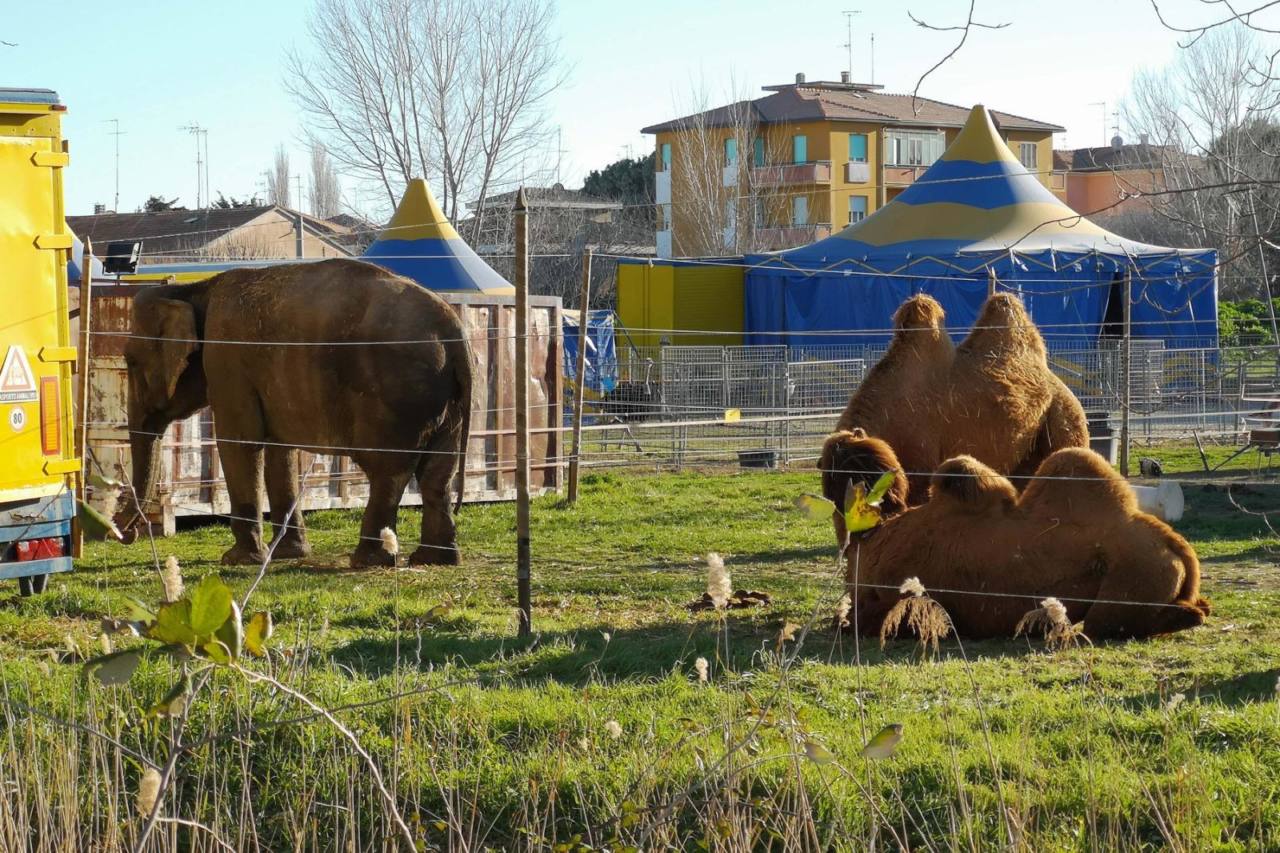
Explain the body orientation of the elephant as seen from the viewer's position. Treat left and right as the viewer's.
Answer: facing to the left of the viewer

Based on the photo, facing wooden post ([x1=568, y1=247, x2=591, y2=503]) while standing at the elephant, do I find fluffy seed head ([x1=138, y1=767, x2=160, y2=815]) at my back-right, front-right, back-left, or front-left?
back-right

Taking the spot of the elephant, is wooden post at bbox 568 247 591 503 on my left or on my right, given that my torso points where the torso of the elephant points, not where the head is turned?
on my right

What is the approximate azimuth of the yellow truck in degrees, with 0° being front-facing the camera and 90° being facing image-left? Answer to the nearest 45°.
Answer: approximately 180°

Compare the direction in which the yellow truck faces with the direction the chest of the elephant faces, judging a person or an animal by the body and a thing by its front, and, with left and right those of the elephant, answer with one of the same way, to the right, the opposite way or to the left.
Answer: to the right

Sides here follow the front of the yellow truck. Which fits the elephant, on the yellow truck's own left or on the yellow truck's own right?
on the yellow truck's own right

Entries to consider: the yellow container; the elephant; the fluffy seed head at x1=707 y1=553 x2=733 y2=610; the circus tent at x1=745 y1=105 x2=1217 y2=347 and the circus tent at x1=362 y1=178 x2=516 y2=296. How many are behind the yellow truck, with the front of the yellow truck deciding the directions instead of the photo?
1

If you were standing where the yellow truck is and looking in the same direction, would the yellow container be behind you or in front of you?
in front

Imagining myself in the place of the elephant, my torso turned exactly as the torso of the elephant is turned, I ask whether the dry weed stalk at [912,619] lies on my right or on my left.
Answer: on my left

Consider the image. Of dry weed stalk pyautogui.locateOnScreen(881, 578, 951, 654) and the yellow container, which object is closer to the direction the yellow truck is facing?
the yellow container

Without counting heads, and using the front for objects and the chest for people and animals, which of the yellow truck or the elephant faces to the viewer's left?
the elephant

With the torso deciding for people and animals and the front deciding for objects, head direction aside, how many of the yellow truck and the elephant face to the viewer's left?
1

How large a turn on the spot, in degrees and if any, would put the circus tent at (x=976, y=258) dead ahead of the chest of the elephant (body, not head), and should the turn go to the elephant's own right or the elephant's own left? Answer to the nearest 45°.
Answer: approximately 135° to the elephant's own right

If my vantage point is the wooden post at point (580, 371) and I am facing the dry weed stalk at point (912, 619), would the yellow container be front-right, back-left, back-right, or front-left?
back-left

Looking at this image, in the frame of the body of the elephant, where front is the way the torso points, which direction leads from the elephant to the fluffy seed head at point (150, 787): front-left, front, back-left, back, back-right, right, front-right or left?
left

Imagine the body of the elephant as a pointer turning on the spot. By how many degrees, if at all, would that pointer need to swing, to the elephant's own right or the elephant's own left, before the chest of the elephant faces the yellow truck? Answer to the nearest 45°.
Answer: approximately 45° to the elephant's own left
